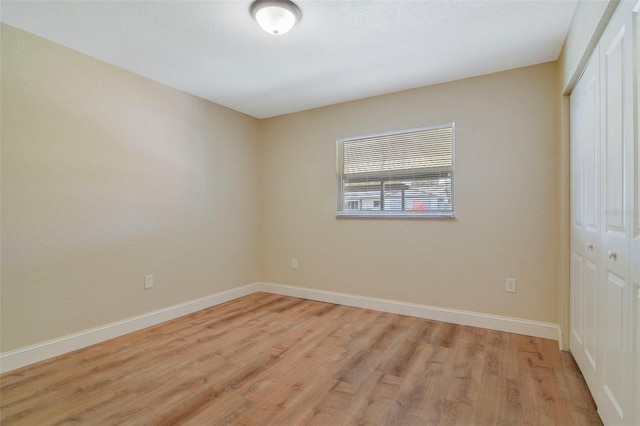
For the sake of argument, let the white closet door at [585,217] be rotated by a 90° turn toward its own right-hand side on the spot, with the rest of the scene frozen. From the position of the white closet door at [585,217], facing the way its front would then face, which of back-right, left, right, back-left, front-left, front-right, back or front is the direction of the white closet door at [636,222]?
back

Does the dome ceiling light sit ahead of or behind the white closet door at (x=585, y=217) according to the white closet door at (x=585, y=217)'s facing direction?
ahead

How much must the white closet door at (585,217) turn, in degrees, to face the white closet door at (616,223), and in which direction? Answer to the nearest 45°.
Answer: approximately 90° to its left

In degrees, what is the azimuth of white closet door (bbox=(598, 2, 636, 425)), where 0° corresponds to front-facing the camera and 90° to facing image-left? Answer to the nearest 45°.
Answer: approximately 90°

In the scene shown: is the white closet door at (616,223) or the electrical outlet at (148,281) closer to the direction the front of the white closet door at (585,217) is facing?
the electrical outlet

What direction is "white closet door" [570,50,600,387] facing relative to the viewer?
to the viewer's left

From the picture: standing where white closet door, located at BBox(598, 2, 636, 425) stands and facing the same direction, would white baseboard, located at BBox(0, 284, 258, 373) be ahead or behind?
ahead

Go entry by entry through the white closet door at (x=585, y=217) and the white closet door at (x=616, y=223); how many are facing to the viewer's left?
2

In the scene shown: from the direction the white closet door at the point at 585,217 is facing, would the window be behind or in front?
in front
